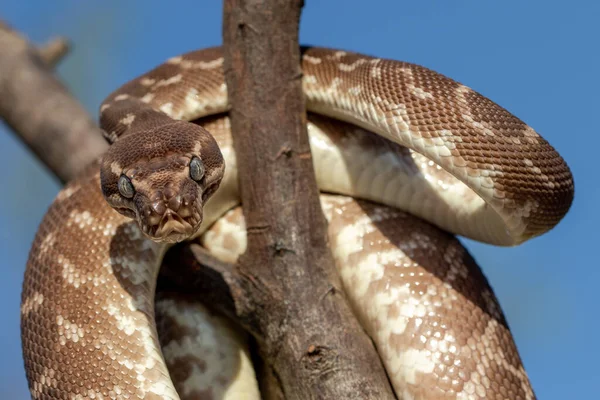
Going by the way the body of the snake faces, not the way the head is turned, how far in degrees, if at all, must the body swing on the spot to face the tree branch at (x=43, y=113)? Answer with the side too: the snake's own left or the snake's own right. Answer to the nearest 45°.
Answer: approximately 135° to the snake's own right

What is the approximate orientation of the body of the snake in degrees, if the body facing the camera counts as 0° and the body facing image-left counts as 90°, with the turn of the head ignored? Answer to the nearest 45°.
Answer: approximately 0°
